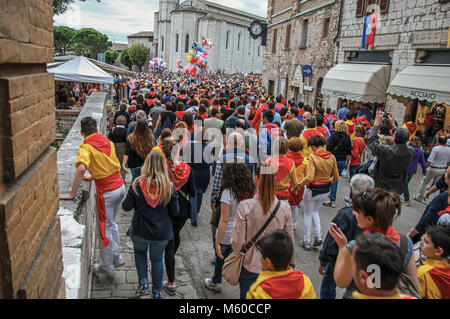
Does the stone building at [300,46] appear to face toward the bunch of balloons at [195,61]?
no

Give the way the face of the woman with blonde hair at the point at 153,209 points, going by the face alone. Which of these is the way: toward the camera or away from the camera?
away from the camera

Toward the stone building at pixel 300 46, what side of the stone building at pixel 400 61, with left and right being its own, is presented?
right

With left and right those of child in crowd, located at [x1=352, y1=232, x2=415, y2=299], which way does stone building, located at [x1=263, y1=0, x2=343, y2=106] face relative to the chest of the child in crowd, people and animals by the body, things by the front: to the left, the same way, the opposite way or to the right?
to the left

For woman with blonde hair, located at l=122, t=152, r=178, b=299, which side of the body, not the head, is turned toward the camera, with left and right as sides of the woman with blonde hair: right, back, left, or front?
back

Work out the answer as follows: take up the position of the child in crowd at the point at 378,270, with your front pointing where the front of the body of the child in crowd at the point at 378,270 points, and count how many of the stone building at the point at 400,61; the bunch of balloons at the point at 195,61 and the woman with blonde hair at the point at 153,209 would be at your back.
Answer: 0

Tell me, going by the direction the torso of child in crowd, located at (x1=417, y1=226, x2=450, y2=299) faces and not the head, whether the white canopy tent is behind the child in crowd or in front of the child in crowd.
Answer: in front

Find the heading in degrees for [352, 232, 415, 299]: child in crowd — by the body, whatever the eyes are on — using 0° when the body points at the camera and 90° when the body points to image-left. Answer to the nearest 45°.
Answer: approximately 135°

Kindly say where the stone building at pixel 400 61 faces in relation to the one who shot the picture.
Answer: facing the viewer and to the left of the viewer

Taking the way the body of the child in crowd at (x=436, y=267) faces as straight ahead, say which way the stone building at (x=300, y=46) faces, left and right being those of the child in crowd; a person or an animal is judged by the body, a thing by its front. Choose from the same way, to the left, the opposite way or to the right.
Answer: to the left

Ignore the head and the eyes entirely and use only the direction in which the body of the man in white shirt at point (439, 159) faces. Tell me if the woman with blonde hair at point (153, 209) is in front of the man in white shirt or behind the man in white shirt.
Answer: behind

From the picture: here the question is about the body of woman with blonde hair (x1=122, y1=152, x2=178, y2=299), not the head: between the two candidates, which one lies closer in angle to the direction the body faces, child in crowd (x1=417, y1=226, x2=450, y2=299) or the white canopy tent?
the white canopy tent
